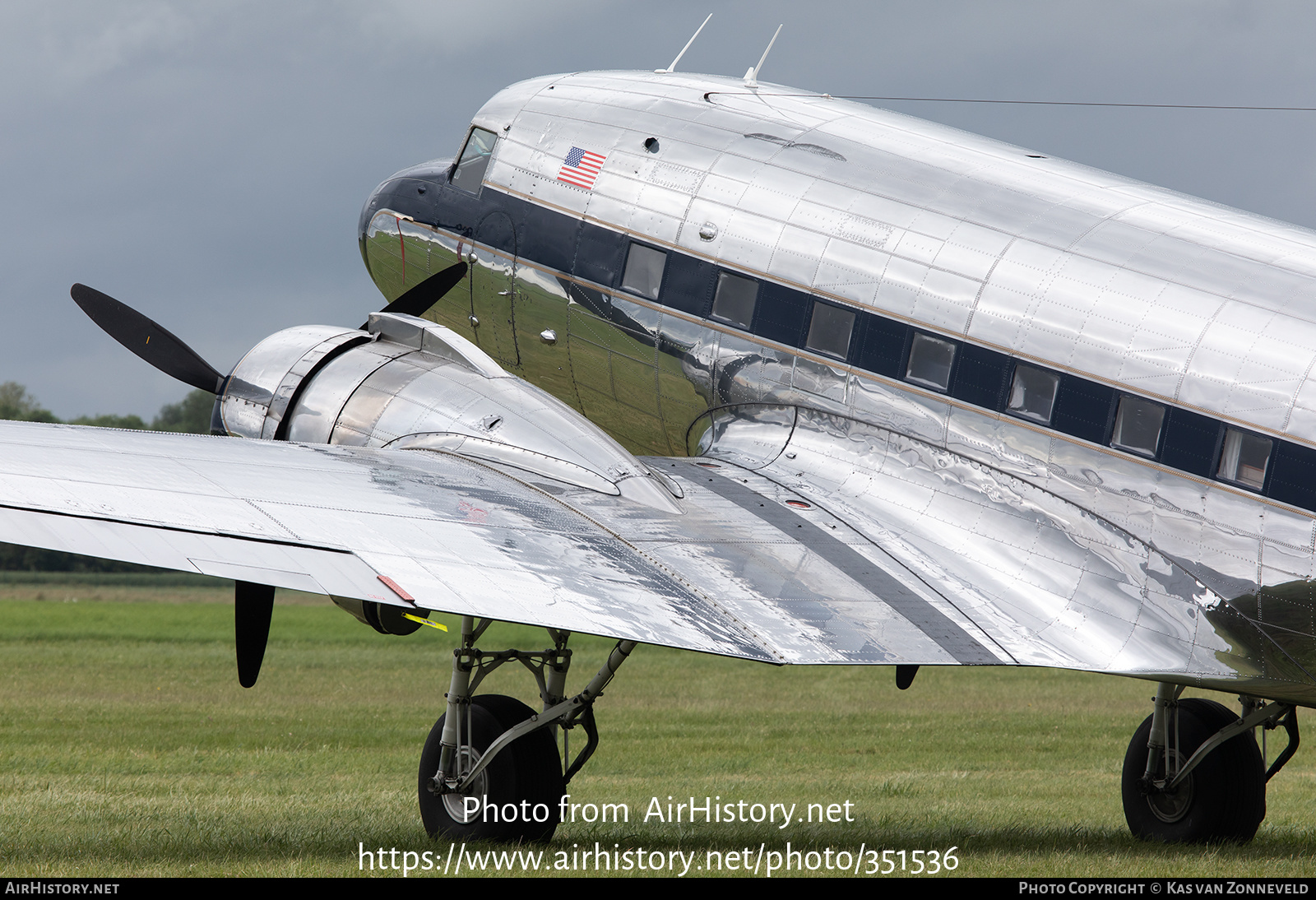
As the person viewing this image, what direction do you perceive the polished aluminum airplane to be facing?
facing away from the viewer and to the left of the viewer
